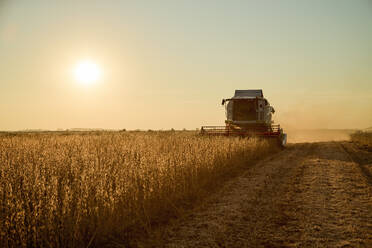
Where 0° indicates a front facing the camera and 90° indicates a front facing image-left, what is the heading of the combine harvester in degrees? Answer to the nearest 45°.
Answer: approximately 0°
